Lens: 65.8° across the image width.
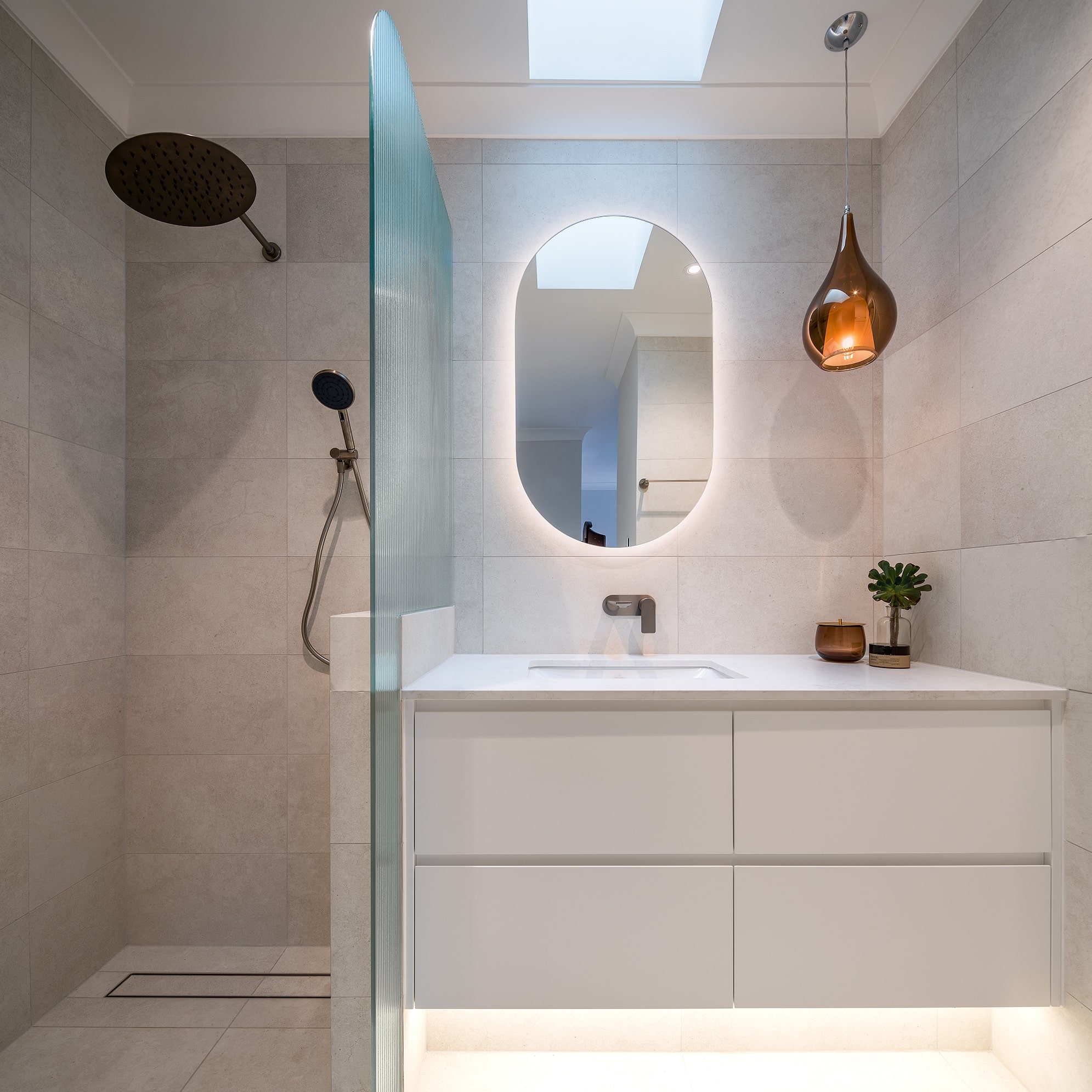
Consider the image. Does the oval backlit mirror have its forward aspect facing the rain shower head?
no

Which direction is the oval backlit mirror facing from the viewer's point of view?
toward the camera

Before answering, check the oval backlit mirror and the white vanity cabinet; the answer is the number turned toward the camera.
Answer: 2

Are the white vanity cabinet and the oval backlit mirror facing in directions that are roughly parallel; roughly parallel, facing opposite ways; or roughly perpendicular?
roughly parallel

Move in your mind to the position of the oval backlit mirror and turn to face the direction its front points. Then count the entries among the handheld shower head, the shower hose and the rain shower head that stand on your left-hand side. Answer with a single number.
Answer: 0

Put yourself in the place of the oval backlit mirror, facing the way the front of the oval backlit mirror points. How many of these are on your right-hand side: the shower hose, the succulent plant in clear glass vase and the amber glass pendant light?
1

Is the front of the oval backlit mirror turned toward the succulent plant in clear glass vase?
no

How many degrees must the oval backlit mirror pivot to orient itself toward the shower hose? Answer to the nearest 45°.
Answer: approximately 90° to its right

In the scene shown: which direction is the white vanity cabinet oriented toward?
toward the camera

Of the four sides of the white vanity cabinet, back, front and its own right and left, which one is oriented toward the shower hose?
right
